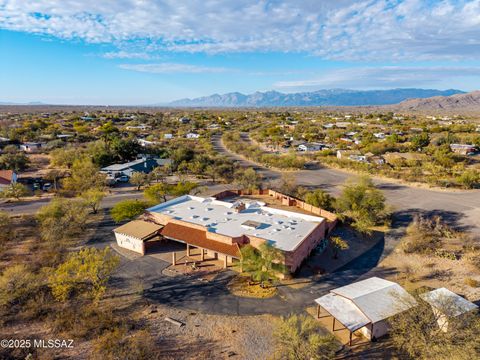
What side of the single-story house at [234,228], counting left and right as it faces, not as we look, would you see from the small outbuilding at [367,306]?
left

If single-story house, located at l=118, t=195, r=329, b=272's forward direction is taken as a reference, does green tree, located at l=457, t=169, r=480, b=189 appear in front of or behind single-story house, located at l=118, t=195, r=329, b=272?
behind

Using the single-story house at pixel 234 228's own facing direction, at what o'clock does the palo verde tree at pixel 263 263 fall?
The palo verde tree is roughly at 10 o'clock from the single-story house.

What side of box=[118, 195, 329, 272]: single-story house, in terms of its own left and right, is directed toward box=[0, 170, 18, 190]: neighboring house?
right

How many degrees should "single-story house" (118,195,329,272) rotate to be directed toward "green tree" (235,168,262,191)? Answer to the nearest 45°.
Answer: approximately 135° to its right

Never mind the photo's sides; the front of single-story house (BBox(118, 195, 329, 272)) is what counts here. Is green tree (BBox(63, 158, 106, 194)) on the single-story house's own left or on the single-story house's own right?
on the single-story house's own right

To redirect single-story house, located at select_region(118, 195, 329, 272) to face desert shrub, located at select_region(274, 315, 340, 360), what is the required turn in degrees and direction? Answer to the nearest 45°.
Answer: approximately 45° to its left

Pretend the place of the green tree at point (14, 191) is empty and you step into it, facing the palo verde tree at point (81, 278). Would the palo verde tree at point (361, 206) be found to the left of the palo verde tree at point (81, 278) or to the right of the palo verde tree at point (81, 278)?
left

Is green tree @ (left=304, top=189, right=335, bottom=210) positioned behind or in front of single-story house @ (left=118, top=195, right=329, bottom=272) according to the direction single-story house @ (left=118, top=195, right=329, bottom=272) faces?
behind

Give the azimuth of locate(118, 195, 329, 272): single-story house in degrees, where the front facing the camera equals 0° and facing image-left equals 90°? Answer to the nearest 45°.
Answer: approximately 45°

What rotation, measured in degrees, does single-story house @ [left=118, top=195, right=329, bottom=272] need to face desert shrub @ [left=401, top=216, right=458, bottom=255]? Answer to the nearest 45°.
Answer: approximately 135° to its left
